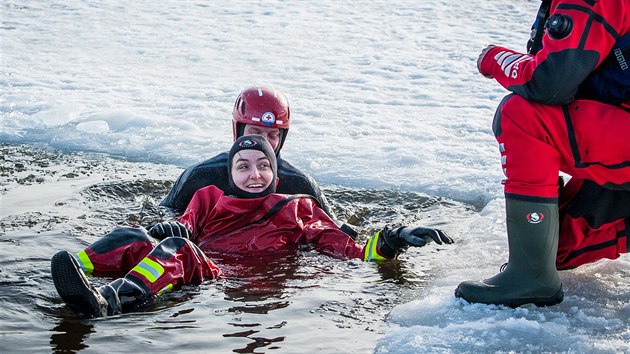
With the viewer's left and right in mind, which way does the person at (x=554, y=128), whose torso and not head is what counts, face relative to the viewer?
facing to the left of the viewer

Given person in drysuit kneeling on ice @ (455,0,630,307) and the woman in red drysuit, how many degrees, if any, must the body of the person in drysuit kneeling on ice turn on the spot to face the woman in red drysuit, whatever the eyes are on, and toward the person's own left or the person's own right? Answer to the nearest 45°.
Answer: approximately 45° to the person's own right
